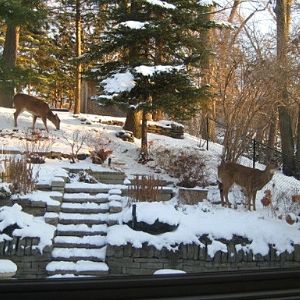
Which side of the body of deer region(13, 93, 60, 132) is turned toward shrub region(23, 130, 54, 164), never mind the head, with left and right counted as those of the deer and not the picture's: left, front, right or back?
right

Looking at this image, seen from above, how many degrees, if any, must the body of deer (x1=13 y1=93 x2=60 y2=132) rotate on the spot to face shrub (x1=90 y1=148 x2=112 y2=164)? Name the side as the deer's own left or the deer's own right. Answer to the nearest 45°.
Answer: approximately 45° to the deer's own right

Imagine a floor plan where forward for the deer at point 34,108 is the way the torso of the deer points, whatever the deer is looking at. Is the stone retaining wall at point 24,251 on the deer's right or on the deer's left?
on the deer's right

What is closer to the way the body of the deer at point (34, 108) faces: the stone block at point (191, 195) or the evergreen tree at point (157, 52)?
the evergreen tree

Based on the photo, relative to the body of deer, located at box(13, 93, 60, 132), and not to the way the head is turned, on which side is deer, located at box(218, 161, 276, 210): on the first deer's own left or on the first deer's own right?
on the first deer's own right

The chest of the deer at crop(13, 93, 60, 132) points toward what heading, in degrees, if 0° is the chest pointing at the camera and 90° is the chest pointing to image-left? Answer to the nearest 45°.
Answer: approximately 270°

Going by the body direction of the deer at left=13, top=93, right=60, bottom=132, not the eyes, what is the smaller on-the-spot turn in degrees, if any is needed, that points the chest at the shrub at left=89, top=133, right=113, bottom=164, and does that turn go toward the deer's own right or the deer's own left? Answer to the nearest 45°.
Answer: approximately 45° to the deer's own right

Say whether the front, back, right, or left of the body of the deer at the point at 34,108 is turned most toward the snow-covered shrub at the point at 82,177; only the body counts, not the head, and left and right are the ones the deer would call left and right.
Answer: right

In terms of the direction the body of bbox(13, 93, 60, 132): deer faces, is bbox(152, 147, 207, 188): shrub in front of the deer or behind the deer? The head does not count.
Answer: in front
